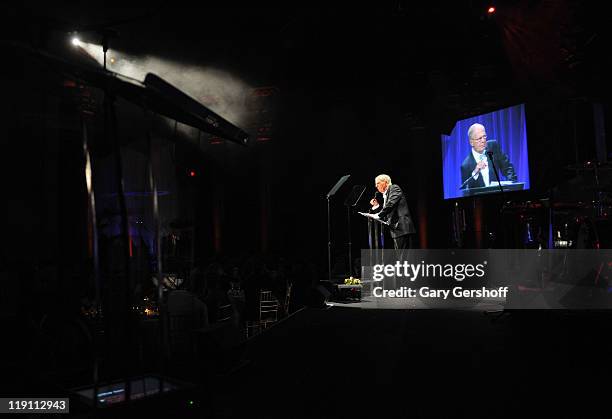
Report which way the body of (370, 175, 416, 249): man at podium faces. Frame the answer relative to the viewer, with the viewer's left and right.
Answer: facing to the left of the viewer

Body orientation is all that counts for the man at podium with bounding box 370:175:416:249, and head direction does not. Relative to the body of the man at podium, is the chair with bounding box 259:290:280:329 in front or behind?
in front
